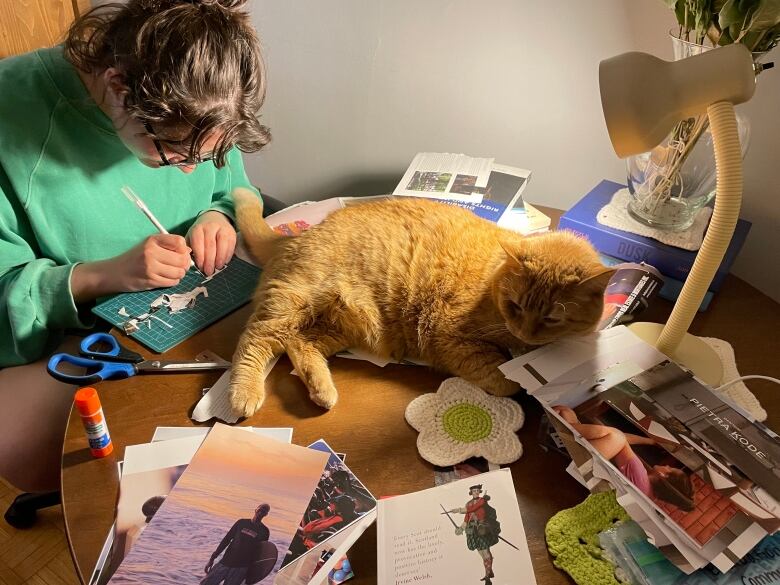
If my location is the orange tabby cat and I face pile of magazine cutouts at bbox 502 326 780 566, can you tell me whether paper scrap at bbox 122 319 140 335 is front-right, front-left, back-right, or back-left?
back-right

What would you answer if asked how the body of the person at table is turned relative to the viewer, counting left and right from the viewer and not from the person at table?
facing the viewer and to the right of the viewer

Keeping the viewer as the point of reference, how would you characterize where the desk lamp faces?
facing to the left of the viewer

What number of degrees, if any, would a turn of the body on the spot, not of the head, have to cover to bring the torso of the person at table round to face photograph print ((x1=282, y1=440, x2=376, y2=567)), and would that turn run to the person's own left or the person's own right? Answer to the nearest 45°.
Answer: approximately 45° to the person's own right

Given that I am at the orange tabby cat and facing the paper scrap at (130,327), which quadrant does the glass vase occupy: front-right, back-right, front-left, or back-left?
back-right

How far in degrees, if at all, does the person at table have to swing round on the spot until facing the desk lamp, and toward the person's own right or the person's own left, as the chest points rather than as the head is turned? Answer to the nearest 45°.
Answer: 0° — they already face it

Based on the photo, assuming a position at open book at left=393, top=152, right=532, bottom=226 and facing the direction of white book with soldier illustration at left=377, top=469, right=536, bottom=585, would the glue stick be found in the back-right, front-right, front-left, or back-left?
front-right

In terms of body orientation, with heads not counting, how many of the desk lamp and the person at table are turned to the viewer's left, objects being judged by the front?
1

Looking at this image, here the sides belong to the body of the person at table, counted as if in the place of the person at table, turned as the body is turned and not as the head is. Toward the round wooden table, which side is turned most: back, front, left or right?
front

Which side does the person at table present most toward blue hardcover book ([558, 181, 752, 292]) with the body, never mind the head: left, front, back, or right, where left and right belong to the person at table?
front

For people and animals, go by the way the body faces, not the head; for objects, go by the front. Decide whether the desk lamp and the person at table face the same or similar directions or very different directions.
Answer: very different directions
